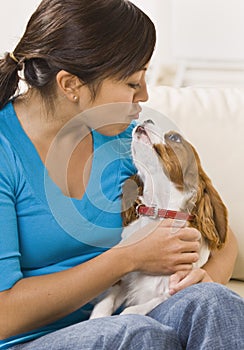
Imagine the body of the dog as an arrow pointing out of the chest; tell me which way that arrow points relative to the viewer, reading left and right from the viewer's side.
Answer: facing the viewer and to the left of the viewer

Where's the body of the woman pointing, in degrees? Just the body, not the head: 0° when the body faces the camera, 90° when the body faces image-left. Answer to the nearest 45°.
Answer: approximately 315°

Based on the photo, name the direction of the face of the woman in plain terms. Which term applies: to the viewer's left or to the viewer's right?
to the viewer's right
